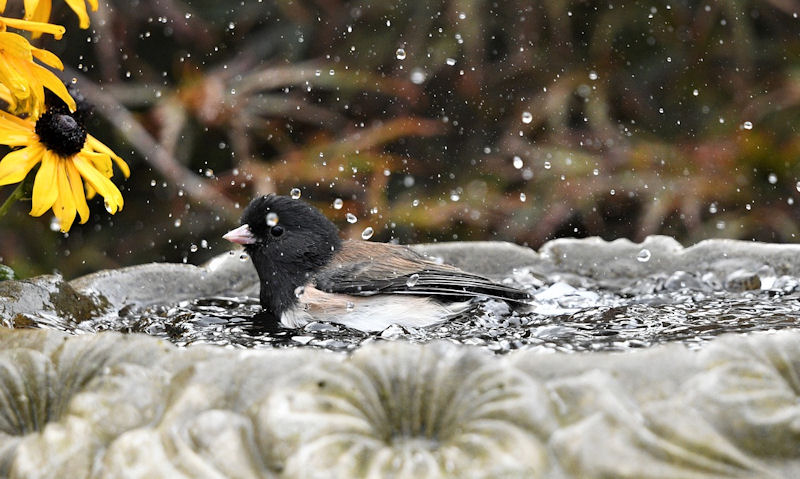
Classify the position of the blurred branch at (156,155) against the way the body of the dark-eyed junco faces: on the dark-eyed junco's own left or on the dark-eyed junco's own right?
on the dark-eyed junco's own right

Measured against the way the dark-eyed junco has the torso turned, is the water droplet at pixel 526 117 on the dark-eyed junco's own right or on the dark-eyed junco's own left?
on the dark-eyed junco's own right

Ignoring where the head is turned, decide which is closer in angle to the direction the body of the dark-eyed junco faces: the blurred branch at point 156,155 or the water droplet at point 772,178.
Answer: the blurred branch

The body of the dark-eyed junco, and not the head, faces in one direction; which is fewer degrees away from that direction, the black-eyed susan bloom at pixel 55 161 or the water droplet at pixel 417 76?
the black-eyed susan bloom

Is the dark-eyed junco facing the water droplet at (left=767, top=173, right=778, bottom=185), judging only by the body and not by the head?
no

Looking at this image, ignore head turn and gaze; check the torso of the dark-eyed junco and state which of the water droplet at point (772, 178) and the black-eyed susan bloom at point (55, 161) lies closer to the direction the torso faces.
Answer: the black-eyed susan bloom

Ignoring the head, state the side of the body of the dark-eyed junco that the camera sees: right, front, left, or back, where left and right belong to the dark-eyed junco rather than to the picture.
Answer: left

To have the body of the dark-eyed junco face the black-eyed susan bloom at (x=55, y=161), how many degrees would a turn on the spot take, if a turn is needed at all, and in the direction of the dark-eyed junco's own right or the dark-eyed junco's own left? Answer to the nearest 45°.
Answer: approximately 45° to the dark-eyed junco's own left

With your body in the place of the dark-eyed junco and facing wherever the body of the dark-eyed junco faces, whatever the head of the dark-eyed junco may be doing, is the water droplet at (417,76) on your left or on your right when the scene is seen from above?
on your right

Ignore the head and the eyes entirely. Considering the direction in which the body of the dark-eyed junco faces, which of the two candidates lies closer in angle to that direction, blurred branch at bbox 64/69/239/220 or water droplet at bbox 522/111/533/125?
the blurred branch
